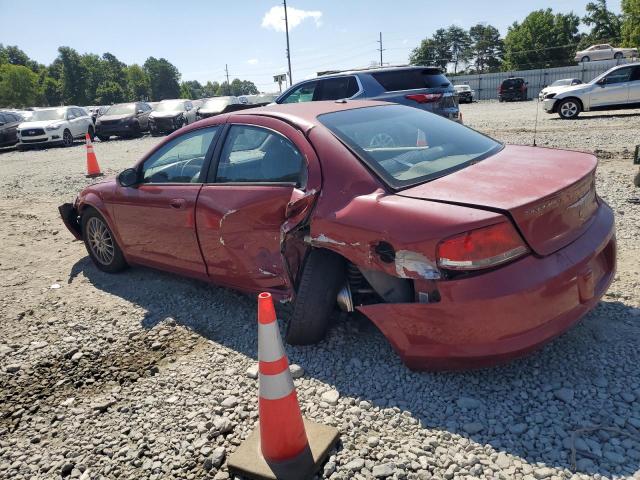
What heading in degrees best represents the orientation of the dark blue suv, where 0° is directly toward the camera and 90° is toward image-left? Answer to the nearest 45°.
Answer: approximately 135°

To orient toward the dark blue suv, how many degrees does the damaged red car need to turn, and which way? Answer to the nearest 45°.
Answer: approximately 45° to its right

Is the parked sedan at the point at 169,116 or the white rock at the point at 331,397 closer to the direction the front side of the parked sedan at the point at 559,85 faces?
the parked sedan

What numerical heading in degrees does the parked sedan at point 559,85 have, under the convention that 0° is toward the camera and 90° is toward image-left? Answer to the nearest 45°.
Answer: approximately 45°

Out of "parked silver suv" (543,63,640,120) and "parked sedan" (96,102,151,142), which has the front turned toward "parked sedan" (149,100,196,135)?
"parked silver suv" (543,63,640,120)

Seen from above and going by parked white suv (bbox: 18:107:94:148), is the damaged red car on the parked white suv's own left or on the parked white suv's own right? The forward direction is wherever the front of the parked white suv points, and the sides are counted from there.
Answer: on the parked white suv's own left

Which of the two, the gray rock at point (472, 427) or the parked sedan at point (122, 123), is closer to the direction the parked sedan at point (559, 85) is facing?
the parked sedan

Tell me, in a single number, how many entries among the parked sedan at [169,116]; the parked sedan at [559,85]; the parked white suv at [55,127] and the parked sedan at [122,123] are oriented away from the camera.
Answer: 0

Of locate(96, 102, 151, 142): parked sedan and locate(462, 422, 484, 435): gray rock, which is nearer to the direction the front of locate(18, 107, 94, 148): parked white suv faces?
the gray rock

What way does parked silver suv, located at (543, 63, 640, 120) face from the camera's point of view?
to the viewer's left

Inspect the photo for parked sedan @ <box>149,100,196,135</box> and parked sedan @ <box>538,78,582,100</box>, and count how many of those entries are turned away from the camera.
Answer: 0

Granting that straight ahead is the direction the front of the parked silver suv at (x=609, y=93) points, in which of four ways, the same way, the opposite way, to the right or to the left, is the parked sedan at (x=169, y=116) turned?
to the left

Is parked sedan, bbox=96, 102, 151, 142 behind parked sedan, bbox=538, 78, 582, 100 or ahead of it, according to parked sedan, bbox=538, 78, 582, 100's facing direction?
ahead

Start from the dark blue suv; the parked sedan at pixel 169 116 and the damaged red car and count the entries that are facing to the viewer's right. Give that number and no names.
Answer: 0

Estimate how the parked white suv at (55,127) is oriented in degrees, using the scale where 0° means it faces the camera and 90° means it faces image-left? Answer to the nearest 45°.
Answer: approximately 45°

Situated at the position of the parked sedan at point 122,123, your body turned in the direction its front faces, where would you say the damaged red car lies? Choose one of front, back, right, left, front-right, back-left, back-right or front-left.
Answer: front-left

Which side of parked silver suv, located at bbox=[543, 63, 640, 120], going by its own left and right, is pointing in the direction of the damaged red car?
left

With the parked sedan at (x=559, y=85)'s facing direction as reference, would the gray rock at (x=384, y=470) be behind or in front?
in front
